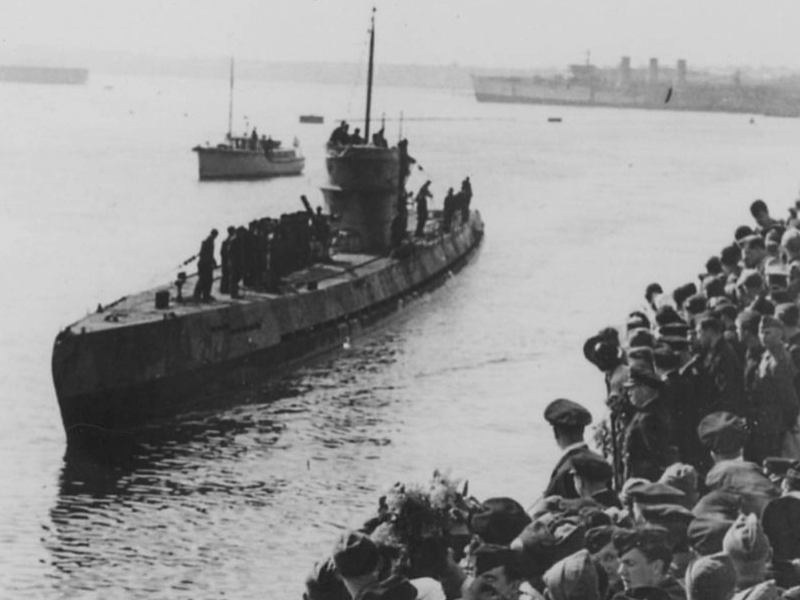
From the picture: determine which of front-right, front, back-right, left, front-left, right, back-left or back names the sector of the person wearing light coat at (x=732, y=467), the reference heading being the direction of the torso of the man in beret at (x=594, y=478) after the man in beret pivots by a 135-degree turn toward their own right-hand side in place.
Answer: front

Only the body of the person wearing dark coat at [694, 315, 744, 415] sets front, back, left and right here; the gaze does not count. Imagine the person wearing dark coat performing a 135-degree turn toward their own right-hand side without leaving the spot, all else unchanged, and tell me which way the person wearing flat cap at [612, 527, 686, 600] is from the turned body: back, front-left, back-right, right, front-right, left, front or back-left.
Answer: back-right

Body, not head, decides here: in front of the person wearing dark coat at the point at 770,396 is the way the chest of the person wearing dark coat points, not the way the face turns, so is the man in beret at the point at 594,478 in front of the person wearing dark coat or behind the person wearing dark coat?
in front

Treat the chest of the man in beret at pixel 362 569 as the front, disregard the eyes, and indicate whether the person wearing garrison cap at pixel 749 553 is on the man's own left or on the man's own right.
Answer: on the man's own right

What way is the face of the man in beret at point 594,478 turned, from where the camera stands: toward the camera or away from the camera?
away from the camera

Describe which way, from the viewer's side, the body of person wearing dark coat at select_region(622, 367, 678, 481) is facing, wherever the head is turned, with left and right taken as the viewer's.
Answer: facing to the left of the viewer

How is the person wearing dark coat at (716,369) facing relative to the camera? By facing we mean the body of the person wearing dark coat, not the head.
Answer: to the viewer's left

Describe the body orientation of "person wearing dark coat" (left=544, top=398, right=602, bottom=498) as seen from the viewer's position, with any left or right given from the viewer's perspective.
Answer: facing away from the viewer and to the left of the viewer

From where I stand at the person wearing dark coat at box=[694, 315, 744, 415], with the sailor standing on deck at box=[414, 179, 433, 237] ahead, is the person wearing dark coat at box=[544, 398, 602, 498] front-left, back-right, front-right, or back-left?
back-left

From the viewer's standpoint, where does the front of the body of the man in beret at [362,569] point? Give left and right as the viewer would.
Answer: facing away from the viewer and to the left of the viewer

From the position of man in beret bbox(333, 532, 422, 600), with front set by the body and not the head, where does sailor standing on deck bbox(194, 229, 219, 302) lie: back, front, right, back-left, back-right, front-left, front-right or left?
front-right

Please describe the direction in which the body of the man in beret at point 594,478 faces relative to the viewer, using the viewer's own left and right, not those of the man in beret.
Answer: facing away from the viewer and to the left of the viewer

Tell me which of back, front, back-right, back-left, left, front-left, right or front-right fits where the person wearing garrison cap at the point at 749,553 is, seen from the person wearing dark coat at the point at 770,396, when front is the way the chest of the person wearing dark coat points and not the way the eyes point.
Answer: front-left

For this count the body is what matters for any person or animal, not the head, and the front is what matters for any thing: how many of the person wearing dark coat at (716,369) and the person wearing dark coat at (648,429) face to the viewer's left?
2
